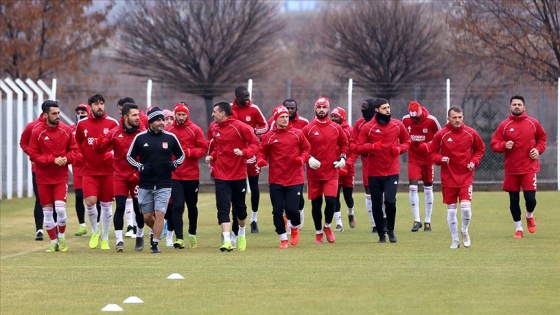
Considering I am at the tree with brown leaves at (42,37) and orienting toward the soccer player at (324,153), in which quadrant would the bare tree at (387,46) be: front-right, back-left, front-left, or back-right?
front-left

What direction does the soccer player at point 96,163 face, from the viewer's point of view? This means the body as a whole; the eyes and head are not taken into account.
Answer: toward the camera

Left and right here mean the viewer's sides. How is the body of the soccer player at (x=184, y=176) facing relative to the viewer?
facing the viewer

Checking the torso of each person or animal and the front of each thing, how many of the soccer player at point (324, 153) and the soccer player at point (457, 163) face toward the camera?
2

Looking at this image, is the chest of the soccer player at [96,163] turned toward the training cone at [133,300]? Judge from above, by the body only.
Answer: yes

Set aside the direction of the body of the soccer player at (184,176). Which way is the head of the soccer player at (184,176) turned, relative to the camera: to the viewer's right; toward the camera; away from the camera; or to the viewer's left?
toward the camera

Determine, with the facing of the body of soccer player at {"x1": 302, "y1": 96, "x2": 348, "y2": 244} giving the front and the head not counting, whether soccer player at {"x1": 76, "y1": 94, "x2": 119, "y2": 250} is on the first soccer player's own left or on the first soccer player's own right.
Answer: on the first soccer player's own right

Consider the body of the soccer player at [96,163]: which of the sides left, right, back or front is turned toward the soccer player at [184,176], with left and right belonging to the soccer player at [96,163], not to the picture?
left

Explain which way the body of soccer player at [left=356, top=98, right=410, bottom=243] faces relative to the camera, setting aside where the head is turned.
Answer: toward the camera

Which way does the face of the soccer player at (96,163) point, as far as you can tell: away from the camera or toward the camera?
toward the camera

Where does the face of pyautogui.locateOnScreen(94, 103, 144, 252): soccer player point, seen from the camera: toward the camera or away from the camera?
toward the camera

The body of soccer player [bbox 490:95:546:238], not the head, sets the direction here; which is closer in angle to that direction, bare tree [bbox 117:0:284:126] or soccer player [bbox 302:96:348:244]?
the soccer player

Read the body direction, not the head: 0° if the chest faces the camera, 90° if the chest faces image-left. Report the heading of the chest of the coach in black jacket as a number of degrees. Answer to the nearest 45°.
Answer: approximately 0°

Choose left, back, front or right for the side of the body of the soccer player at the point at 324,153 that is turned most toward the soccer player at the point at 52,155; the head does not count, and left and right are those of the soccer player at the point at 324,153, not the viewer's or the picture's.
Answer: right

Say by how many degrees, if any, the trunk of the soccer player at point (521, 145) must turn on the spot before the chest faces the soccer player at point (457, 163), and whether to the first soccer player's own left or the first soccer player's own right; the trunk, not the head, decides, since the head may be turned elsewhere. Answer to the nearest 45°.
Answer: approximately 45° to the first soccer player's own right

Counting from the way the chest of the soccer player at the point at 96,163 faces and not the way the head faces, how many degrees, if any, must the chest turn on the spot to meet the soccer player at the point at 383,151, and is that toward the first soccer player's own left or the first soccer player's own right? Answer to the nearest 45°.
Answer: approximately 90° to the first soccer player's own left
